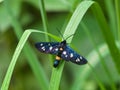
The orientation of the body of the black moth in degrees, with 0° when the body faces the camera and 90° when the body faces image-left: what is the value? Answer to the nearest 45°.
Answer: approximately 180°
